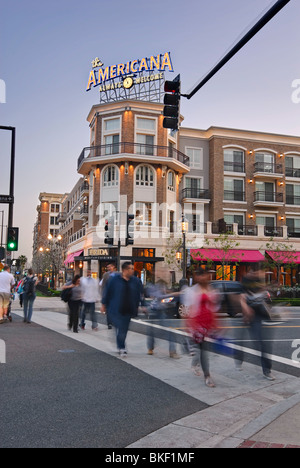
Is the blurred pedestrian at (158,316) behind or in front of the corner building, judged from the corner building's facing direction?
in front

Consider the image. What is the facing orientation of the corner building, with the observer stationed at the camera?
facing the viewer

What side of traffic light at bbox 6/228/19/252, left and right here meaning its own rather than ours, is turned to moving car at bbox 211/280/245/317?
left

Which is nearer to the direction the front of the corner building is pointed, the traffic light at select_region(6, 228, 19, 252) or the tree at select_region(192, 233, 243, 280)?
the traffic light

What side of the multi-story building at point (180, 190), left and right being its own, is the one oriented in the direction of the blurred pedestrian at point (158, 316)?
front

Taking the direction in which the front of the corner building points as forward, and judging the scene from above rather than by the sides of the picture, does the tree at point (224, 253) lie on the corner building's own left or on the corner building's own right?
on the corner building's own left

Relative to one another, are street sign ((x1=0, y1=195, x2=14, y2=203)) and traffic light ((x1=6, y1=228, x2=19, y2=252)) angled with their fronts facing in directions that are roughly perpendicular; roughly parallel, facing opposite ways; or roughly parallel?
roughly parallel

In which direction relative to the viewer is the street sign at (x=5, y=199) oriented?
toward the camera

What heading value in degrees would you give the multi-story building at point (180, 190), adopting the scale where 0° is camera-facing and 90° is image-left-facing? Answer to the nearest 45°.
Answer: approximately 0°

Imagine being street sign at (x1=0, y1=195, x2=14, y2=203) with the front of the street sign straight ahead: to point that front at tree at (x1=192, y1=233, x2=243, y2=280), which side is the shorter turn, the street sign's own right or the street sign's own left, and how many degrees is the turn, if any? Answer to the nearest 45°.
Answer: approximately 135° to the street sign's own left

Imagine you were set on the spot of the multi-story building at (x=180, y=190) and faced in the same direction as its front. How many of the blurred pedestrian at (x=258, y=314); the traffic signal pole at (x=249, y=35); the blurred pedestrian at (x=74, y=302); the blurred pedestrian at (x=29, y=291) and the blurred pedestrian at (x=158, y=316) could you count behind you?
0

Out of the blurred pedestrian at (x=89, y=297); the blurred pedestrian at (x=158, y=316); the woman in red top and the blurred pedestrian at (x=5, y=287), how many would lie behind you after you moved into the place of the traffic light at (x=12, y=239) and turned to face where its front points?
0
